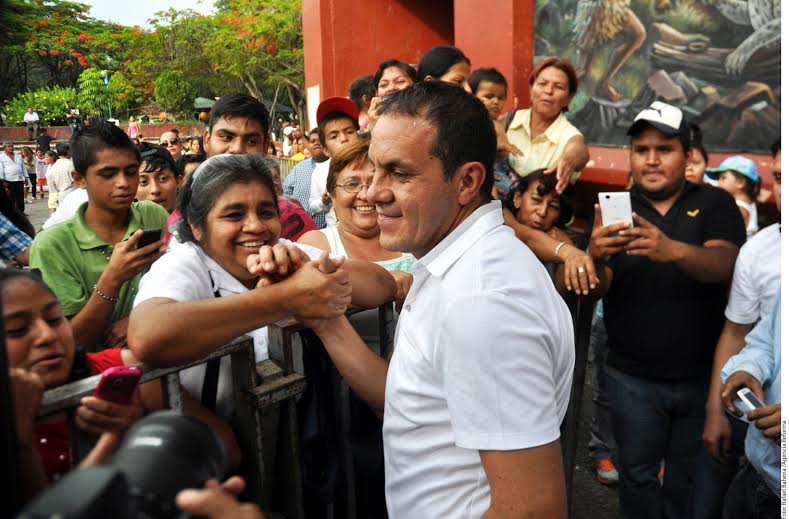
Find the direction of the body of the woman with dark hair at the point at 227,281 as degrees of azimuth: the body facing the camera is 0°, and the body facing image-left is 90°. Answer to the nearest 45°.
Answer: approximately 315°

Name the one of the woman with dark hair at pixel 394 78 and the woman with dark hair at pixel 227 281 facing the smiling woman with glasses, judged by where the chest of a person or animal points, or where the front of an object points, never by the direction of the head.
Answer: the woman with dark hair at pixel 394 78

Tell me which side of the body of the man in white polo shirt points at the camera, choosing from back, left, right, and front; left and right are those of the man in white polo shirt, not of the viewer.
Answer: left

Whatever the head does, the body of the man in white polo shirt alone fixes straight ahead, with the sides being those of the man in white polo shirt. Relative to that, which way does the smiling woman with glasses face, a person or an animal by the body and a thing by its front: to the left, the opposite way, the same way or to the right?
to the left

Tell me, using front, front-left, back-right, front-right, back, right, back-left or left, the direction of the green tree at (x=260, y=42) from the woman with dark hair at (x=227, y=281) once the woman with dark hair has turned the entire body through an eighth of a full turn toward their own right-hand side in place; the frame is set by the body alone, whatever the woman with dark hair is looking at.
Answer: back

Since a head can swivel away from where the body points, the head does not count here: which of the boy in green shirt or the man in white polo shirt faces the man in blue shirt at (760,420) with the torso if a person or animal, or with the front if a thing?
the boy in green shirt

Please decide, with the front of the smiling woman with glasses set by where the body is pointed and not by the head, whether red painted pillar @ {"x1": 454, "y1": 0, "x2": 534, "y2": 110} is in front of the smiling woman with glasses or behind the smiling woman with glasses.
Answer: behind
